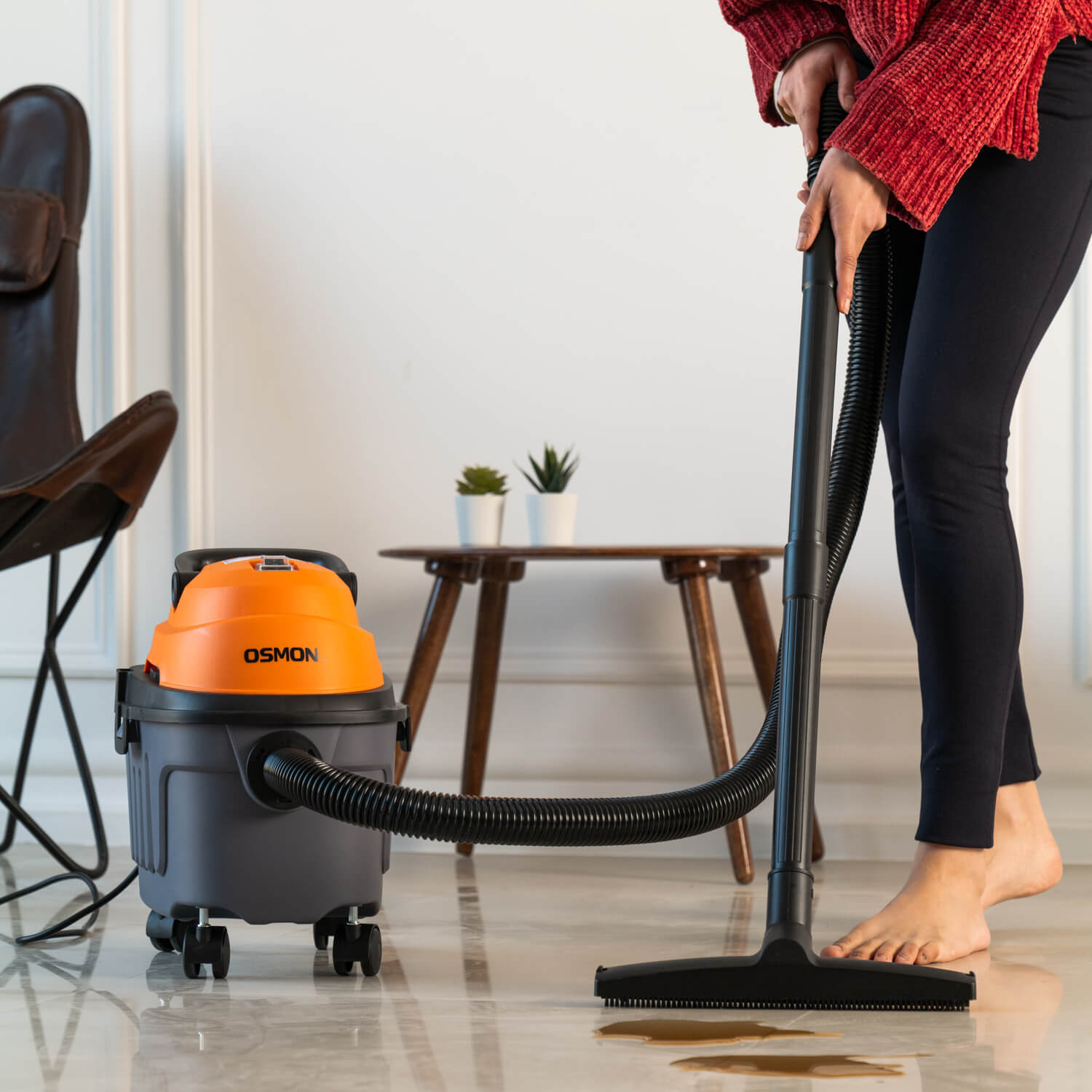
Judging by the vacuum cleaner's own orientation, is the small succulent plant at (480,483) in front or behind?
behind

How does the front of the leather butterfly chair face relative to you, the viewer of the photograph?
facing the viewer and to the right of the viewer

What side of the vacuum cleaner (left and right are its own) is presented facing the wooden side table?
back

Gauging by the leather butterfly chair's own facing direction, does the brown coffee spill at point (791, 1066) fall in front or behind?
in front

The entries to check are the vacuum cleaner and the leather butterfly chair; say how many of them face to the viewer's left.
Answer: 0

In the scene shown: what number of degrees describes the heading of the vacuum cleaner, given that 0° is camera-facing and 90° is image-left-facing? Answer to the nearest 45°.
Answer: approximately 0°
